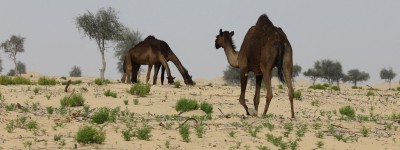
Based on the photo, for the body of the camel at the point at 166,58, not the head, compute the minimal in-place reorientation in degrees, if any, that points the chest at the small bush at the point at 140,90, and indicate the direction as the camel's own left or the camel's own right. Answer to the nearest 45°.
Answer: approximately 90° to the camel's own right

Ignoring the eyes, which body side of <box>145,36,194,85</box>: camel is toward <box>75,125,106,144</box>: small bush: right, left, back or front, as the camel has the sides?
right

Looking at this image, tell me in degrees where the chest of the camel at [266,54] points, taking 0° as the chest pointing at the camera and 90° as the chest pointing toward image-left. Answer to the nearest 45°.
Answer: approximately 135°

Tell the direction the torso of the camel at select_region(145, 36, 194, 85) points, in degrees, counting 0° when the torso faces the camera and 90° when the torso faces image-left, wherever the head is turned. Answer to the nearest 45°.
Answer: approximately 270°

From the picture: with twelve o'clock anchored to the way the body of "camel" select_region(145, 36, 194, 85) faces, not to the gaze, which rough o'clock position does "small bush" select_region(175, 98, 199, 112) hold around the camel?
The small bush is roughly at 3 o'clock from the camel.

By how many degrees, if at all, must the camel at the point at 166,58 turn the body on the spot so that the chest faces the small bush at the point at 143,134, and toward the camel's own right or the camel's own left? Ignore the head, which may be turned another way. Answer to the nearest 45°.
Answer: approximately 90° to the camel's own right

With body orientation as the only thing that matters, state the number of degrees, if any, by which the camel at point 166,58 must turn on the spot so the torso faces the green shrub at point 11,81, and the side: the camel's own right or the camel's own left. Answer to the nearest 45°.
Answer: approximately 180°

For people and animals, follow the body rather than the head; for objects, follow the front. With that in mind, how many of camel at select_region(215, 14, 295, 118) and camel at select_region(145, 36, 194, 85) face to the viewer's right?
1

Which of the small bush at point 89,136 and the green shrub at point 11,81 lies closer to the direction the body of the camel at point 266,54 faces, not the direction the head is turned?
the green shrub
